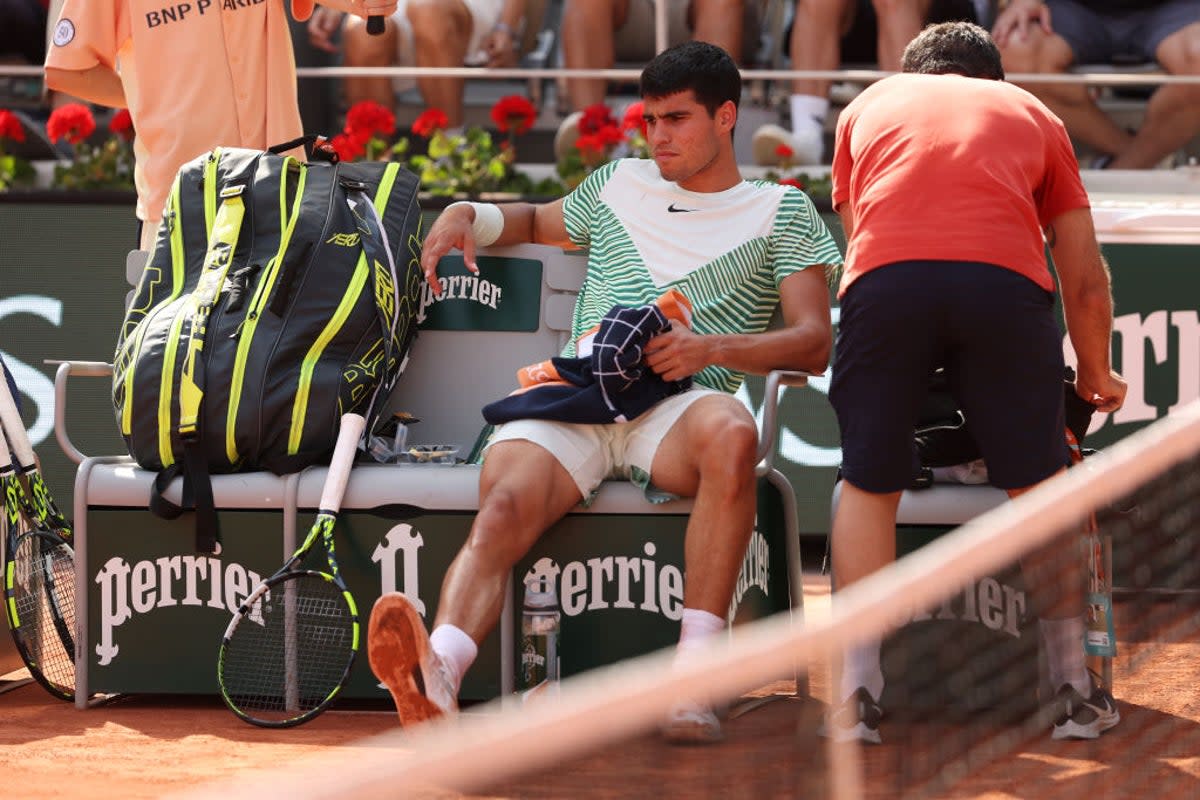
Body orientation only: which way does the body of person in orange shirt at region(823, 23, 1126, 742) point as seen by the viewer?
away from the camera

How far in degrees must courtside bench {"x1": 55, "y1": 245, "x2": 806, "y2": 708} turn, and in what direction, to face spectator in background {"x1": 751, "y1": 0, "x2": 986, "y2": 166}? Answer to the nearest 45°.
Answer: approximately 135° to its left

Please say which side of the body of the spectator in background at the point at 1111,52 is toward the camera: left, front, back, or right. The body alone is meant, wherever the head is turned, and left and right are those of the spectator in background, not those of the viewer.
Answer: front

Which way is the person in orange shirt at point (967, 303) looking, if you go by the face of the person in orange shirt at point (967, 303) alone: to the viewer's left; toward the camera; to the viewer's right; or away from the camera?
away from the camera

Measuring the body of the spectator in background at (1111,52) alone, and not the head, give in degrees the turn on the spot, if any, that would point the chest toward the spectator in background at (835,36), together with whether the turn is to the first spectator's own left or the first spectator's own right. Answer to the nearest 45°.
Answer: approximately 90° to the first spectator's own right

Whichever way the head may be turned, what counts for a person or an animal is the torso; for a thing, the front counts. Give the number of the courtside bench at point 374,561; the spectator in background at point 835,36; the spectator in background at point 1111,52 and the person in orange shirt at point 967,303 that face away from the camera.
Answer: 1

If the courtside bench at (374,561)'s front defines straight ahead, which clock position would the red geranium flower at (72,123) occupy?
The red geranium flower is roughly at 5 o'clock from the courtside bench.

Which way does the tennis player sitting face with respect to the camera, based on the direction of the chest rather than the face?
toward the camera

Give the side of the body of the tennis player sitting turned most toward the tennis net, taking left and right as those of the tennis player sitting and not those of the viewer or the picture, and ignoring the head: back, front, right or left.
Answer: front

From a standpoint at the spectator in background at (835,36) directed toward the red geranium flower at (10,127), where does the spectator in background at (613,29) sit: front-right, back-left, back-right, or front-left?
front-right

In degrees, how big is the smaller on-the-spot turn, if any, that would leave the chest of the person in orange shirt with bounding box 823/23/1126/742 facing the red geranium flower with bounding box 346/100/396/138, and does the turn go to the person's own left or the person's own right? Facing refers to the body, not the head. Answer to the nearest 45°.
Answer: approximately 45° to the person's own left

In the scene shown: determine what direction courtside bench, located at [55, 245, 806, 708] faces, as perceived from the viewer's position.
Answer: facing the viewer

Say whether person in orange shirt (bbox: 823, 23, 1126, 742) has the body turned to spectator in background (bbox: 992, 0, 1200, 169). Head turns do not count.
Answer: yes

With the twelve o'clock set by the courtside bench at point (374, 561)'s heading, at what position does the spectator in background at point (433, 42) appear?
The spectator in background is roughly at 6 o'clock from the courtside bench.

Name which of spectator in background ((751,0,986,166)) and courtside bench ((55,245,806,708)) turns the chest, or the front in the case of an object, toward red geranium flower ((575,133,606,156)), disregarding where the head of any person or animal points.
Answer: the spectator in background

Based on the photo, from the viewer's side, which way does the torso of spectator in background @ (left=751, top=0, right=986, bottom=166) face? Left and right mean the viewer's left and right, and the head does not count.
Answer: facing the viewer and to the left of the viewer
